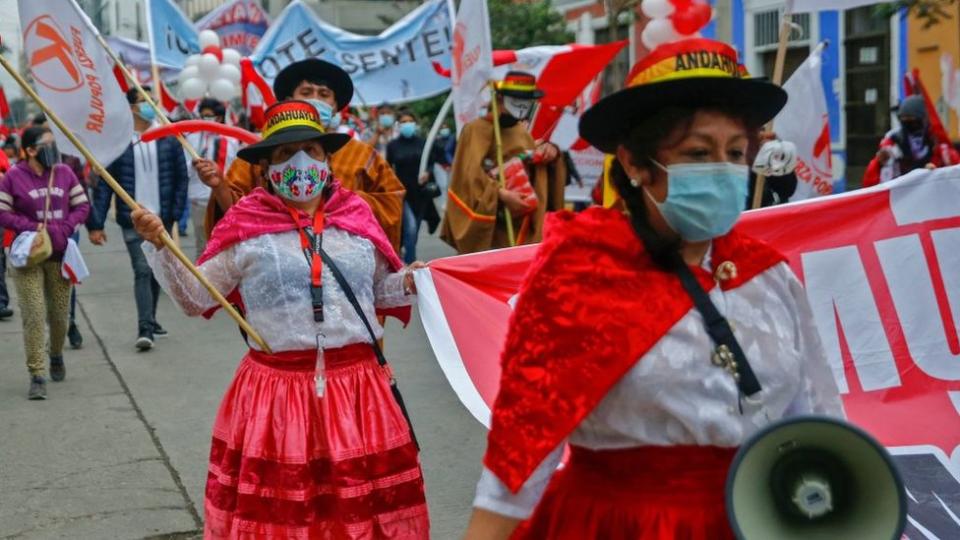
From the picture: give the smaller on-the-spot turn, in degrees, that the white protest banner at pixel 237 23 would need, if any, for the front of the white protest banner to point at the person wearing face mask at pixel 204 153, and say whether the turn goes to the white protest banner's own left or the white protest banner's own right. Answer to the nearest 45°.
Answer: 0° — it already faces them

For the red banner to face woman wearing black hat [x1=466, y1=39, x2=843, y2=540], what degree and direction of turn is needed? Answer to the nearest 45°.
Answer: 0° — it already faces them

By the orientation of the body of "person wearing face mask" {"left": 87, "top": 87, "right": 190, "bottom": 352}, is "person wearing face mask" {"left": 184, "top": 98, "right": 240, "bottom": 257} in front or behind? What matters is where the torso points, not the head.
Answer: behind

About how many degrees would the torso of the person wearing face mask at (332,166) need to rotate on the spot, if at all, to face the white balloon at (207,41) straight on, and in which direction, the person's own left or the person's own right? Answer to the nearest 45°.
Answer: approximately 180°

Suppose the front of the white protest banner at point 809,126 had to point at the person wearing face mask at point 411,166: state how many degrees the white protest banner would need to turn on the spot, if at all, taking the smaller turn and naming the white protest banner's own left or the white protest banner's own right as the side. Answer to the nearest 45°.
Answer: approximately 135° to the white protest banner's own right

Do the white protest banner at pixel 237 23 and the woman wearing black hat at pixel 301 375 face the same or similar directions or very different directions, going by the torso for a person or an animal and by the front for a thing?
same or similar directions

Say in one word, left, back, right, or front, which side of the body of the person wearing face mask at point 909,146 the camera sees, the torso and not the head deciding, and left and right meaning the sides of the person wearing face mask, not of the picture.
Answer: front

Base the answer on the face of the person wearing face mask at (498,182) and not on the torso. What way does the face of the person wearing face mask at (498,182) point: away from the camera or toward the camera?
toward the camera

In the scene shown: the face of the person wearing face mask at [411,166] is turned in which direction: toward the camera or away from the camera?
toward the camera

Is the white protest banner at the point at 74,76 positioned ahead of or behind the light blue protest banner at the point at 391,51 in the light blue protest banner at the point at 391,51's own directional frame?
ahead

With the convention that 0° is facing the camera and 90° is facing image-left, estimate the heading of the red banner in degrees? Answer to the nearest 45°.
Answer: approximately 0°

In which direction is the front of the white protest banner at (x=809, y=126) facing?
toward the camera

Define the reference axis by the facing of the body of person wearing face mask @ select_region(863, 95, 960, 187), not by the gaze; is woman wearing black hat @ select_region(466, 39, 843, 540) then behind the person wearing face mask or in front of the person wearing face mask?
in front

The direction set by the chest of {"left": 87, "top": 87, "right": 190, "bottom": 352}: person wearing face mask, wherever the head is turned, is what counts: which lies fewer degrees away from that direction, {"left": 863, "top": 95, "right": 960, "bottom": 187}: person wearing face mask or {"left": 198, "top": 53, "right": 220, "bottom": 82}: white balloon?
the person wearing face mask

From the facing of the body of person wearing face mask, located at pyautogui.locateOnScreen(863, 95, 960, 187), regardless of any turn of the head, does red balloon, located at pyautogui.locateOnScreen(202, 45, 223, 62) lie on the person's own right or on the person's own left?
on the person's own right
